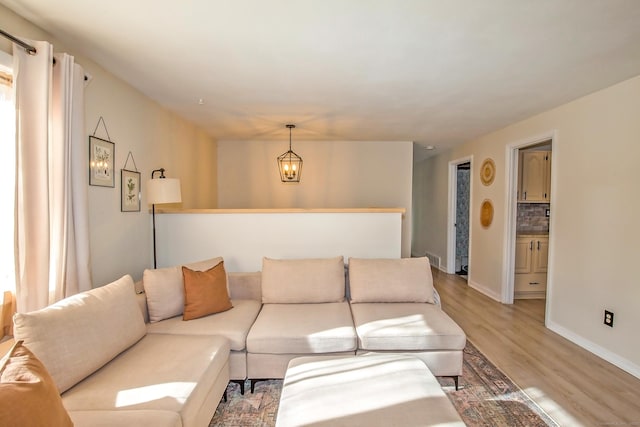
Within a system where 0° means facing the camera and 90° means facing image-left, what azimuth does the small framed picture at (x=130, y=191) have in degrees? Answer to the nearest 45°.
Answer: approximately 315°

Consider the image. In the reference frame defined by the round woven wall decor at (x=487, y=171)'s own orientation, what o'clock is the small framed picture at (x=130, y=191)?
The small framed picture is roughly at 12 o'clock from the round woven wall decor.

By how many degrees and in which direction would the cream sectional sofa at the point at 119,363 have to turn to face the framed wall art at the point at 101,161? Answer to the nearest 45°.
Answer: approximately 135° to its left

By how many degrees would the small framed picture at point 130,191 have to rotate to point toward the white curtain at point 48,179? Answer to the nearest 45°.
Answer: approximately 90° to its right

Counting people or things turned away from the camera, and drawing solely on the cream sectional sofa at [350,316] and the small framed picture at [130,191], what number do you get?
0

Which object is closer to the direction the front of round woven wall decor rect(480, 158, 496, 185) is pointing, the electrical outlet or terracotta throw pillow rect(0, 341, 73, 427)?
the terracotta throw pillow

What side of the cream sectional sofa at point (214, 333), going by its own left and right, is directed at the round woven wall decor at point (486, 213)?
left

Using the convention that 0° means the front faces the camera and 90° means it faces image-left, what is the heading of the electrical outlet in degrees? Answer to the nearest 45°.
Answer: approximately 45°

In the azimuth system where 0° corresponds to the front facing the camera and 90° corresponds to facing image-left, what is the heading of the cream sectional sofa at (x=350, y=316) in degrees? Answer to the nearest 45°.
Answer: approximately 0°

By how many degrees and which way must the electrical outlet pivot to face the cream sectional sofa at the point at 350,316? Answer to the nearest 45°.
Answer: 0° — it already faces it

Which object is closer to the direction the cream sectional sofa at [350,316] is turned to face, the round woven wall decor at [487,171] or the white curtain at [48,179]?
the white curtain
